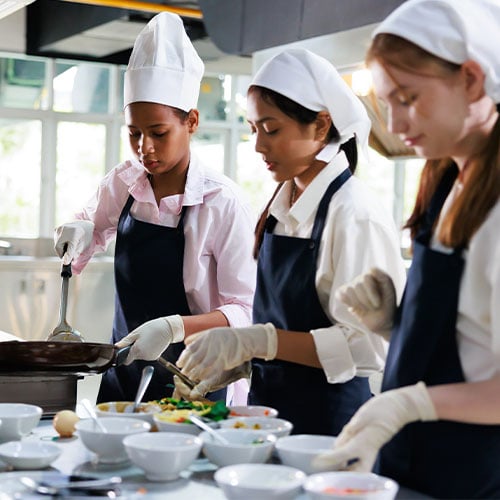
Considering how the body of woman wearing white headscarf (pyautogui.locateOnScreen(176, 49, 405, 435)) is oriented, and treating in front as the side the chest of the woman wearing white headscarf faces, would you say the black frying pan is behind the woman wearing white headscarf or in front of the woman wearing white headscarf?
in front

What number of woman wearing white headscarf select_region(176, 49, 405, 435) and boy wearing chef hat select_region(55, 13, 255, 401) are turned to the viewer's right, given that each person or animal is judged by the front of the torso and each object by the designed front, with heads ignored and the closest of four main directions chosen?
0

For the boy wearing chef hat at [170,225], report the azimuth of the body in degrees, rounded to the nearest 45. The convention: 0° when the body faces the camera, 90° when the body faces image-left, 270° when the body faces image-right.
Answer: approximately 45°

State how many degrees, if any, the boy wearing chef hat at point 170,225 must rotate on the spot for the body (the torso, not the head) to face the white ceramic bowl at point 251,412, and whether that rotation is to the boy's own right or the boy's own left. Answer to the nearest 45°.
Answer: approximately 45° to the boy's own left

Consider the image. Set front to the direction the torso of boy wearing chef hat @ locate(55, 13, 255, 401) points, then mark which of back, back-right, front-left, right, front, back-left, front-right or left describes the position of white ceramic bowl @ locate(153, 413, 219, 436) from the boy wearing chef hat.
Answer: front-left

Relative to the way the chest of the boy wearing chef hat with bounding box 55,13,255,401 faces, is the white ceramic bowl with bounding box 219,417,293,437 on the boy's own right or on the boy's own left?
on the boy's own left

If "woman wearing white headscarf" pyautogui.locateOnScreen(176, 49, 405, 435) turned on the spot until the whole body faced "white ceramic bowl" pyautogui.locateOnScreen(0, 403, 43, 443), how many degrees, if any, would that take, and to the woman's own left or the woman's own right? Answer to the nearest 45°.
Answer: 0° — they already face it

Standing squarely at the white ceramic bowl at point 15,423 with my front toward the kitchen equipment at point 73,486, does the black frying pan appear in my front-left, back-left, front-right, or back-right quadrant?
back-left

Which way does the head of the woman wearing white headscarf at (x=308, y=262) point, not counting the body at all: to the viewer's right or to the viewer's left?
to the viewer's left

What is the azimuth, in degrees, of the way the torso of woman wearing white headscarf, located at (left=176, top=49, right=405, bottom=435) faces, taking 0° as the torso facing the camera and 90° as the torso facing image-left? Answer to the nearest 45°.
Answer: approximately 45°
